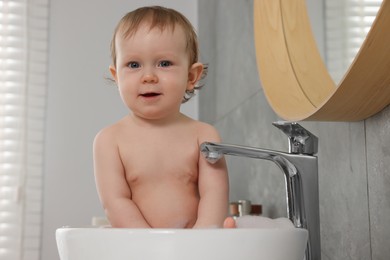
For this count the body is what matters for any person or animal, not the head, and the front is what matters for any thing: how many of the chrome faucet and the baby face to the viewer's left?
1

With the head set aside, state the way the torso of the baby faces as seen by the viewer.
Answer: toward the camera

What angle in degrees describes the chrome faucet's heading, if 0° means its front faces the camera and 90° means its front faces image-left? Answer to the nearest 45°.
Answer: approximately 90°

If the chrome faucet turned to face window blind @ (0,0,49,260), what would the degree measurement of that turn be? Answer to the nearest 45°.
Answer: approximately 45° to its right

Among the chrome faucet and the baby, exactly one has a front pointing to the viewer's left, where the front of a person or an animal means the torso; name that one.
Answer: the chrome faucet

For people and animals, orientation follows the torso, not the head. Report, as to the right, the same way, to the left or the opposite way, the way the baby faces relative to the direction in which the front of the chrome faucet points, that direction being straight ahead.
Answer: to the left
